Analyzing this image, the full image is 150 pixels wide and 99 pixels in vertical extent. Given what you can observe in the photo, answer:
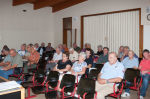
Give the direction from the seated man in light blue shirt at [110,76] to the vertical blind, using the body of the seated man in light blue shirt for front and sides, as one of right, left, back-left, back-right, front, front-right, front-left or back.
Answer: back-right

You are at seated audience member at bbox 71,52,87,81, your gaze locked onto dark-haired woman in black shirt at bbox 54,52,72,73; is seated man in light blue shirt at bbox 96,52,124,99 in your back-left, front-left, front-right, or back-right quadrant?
back-left

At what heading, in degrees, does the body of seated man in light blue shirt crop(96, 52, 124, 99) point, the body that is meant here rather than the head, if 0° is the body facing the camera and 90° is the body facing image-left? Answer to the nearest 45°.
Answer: approximately 45°

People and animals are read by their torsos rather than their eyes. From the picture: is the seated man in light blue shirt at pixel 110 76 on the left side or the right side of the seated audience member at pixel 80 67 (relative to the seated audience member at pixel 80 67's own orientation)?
on their left

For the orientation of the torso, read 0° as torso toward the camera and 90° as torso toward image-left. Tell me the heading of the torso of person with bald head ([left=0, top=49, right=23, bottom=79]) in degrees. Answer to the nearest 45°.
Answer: approximately 45°

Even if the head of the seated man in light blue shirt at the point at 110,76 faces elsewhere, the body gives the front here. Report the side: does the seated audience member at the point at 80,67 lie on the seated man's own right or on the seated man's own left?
on the seated man's own right

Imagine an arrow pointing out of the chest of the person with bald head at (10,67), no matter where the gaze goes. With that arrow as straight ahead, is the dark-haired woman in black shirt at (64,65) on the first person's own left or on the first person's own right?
on the first person's own left

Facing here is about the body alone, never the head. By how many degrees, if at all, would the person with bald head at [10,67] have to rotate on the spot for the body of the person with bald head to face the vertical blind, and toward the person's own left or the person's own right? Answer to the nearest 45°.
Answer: approximately 180°

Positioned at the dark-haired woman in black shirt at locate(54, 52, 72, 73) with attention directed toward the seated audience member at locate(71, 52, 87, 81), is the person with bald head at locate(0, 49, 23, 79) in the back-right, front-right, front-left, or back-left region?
back-right

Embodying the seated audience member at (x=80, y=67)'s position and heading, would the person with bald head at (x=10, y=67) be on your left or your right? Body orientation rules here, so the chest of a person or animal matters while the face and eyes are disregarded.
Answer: on your right
